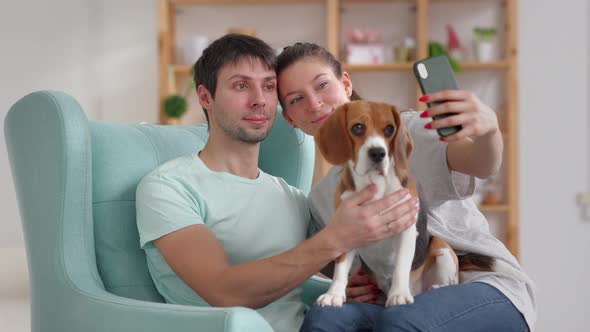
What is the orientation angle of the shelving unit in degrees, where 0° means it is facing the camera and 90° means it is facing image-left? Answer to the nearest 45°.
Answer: approximately 0°

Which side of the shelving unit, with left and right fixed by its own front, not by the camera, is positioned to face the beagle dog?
front

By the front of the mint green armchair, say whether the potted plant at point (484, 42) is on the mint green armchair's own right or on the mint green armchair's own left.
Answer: on the mint green armchair's own left

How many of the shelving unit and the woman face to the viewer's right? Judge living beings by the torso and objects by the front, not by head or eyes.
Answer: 0

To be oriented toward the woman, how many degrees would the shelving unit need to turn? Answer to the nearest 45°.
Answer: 0° — it already faces them

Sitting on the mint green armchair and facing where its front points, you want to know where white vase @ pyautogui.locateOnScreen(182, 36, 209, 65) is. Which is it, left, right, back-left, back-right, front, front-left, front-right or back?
back-left

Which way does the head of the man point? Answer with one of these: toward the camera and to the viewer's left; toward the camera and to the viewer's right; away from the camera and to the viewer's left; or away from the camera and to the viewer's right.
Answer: toward the camera and to the viewer's right

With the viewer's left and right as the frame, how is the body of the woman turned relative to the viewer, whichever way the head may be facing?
facing the viewer and to the left of the viewer

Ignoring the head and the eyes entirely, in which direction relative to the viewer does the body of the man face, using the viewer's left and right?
facing the viewer and to the right of the viewer
